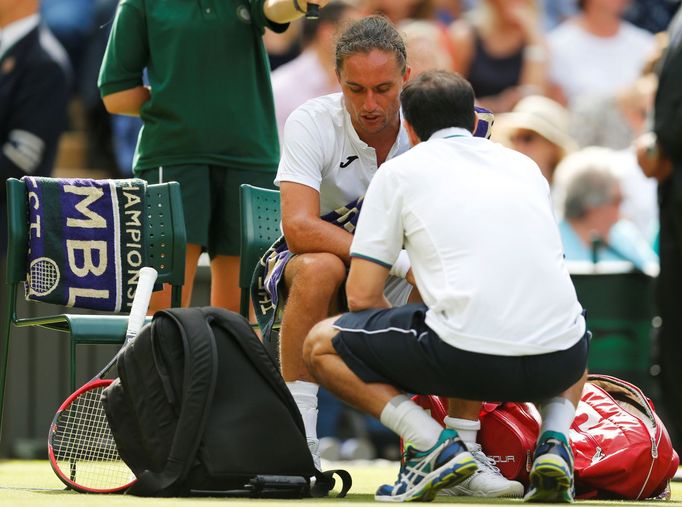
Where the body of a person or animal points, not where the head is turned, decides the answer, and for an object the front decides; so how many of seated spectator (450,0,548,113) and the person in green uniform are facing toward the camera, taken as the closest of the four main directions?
2

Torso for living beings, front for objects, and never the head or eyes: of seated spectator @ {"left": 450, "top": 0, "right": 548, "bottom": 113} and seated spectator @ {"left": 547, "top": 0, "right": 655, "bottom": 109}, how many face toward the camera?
2

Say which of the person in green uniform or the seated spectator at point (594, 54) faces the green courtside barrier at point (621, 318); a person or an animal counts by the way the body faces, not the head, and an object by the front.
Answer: the seated spectator

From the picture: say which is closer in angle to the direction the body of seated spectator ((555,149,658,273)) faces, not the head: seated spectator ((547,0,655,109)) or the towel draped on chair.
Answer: the towel draped on chair

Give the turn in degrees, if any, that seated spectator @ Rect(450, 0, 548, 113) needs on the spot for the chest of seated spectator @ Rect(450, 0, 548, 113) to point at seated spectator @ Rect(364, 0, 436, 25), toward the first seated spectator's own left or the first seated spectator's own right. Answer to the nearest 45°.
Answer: approximately 90° to the first seated spectator's own right

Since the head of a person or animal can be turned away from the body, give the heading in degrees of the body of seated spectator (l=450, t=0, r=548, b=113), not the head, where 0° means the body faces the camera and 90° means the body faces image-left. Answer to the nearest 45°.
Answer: approximately 0°

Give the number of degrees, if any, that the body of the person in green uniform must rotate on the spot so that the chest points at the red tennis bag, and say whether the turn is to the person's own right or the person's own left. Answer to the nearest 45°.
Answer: approximately 45° to the person's own left

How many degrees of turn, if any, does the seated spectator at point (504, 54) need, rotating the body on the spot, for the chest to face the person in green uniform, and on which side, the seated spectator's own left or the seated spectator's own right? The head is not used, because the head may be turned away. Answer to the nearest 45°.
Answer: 0° — they already face them

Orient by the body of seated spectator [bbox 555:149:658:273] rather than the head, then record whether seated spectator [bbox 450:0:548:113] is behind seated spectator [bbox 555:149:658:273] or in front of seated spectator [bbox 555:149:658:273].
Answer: behind

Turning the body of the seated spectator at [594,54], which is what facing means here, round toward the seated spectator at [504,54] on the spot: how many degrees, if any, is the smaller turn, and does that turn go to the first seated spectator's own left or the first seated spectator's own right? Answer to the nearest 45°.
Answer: approximately 45° to the first seated spectator's own right

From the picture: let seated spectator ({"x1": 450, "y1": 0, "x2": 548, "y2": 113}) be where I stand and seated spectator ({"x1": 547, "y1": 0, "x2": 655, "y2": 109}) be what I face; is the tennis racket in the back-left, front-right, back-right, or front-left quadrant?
back-right
